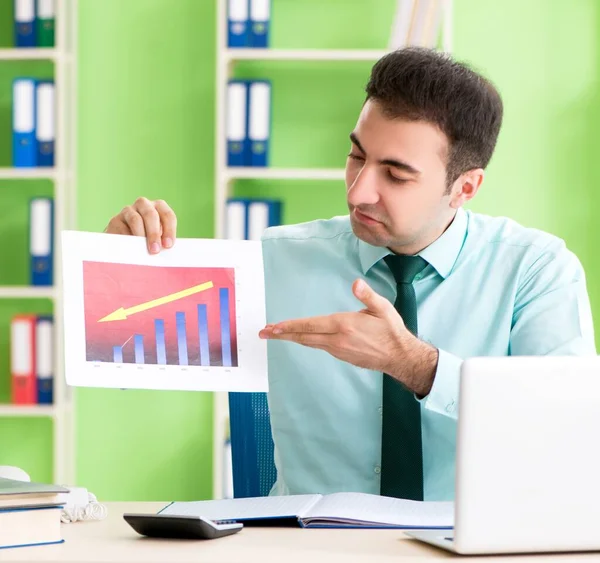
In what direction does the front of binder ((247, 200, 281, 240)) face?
toward the camera

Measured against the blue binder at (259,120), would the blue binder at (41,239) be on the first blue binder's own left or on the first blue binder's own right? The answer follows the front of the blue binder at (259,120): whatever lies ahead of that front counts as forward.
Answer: on the first blue binder's own right

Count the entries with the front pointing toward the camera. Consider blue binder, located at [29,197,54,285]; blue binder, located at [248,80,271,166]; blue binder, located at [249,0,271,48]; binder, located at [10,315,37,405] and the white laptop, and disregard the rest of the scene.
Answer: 4

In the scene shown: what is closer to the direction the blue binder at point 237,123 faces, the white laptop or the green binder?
the white laptop

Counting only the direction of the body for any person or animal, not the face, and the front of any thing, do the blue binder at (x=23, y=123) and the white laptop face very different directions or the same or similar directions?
very different directions

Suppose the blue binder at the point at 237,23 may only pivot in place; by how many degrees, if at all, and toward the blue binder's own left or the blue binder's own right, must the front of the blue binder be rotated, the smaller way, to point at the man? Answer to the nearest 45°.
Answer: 0° — it already faces them

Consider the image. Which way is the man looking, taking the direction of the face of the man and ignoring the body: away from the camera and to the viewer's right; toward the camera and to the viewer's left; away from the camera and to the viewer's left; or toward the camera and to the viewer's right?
toward the camera and to the viewer's left

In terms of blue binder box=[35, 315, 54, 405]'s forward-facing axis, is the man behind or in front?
in front

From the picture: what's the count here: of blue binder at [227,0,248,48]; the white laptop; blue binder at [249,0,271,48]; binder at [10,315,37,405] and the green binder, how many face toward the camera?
4

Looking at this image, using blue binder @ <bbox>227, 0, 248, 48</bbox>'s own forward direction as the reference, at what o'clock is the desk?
The desk is roughly at 12 o'clock from the blue binder.

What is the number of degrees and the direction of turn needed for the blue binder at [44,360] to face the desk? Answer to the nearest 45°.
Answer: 0° — it already faces it

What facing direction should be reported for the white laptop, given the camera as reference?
facing away from the viewer and to the left of the viewer

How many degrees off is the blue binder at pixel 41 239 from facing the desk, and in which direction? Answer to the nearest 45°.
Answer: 0° — it already faces it

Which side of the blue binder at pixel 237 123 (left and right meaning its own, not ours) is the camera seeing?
front

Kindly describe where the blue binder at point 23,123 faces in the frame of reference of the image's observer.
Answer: facing the viewer

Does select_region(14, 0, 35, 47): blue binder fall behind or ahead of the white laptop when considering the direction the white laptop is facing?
ahead
